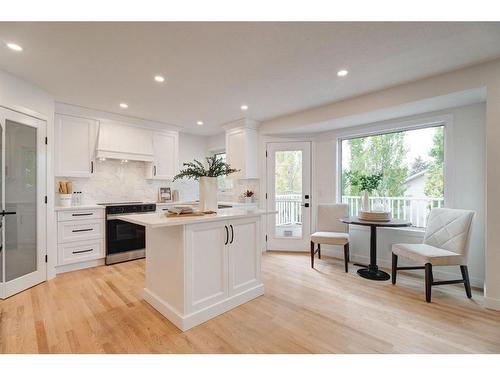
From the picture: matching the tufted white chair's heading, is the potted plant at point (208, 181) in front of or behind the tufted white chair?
in front

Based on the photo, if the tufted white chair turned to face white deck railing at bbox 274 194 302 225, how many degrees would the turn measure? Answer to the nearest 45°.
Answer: approximately 45° to its right

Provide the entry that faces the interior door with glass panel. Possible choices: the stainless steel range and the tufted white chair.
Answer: the tufted white chair

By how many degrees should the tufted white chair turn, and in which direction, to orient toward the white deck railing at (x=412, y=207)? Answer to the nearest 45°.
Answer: approximately 135° to its right

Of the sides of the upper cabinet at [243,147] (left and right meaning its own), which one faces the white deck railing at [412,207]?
left

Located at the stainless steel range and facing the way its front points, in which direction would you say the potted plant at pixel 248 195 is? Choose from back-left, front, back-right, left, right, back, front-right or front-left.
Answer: front-left

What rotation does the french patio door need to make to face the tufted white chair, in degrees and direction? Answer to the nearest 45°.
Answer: approximately 45° to its left

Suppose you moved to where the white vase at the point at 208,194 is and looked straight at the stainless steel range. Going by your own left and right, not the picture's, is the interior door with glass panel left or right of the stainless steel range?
left

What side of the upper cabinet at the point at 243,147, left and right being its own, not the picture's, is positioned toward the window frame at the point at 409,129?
left

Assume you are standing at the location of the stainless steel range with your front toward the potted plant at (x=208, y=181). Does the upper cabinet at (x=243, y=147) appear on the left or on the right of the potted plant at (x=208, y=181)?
left
